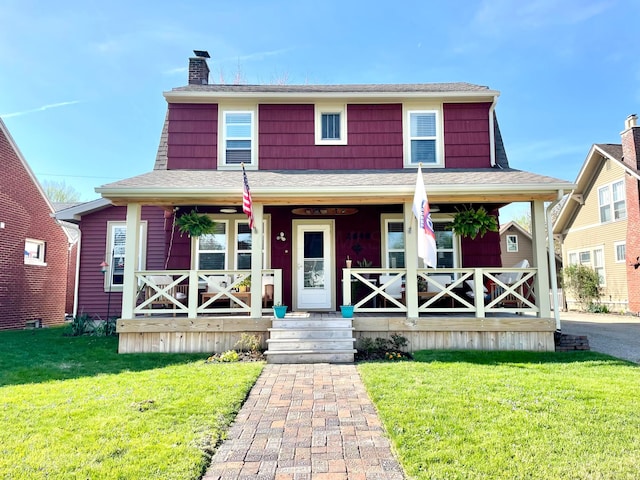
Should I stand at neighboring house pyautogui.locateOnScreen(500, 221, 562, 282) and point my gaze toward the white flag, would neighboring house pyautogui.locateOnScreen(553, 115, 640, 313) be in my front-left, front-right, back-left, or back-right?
front-left

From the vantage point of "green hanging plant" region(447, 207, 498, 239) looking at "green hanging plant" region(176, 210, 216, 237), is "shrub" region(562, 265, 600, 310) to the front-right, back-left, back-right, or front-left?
back-right

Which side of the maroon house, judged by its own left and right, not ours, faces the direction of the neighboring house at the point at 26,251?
right

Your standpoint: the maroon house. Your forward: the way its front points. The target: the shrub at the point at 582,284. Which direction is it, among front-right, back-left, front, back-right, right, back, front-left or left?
back-left

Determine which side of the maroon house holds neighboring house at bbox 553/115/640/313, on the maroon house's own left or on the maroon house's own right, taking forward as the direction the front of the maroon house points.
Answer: on the maroon house's own left

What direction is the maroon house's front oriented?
toward the camera

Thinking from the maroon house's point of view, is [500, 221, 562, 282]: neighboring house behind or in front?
behind
